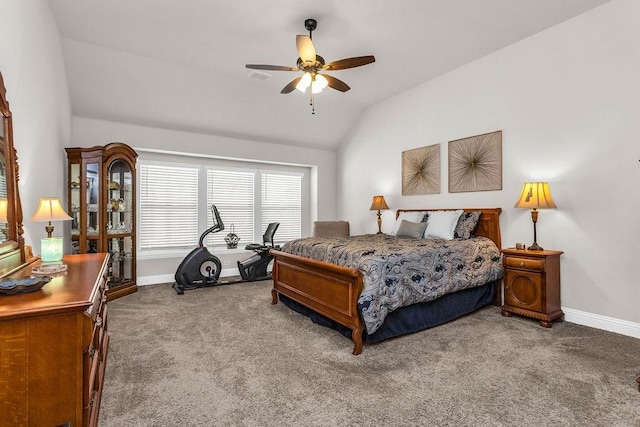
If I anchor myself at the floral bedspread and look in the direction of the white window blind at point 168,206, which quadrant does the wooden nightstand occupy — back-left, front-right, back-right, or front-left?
back-right

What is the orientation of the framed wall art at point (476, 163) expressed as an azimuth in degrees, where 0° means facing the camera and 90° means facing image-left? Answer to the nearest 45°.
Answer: approximately 45°

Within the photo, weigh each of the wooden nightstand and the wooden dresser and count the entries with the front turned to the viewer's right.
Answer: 1

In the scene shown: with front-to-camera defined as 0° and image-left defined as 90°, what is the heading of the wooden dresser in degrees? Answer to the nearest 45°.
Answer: approximately 270°

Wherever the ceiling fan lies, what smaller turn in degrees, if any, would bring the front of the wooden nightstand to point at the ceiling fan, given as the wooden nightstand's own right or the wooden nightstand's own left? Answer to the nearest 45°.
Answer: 0° — it already faces it

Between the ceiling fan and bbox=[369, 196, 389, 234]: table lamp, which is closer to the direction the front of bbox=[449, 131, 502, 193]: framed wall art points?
the ceiling fan
